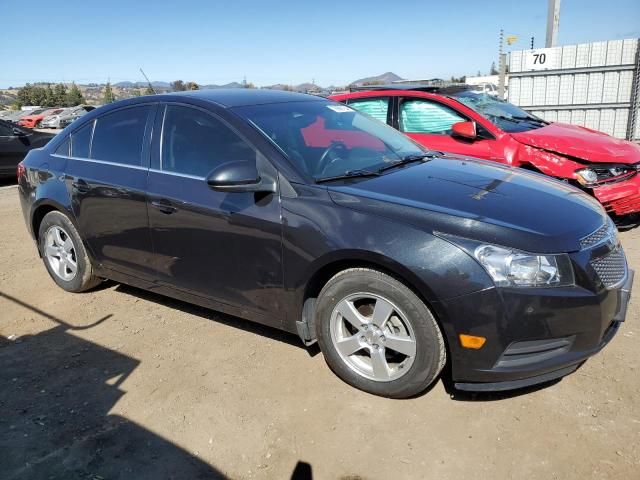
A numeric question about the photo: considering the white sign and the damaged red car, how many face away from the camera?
0

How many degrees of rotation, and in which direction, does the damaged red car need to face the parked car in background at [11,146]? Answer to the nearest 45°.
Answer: approximately 135° to its right

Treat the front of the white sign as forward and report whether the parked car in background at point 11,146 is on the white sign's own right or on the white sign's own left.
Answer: on the white sign's own right

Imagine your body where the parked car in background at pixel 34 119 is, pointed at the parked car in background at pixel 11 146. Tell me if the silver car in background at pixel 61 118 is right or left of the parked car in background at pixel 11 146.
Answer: left

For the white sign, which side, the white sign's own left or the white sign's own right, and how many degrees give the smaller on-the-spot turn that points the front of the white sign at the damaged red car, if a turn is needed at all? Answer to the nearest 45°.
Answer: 0° — it already faces it

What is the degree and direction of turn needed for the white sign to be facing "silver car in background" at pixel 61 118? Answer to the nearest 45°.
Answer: approximately 135° to its right

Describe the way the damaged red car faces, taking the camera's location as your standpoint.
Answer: facing the viewer and to the right of the viewer

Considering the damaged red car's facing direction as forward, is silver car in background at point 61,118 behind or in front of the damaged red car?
behind

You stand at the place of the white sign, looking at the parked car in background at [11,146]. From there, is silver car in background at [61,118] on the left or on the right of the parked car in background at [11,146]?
right

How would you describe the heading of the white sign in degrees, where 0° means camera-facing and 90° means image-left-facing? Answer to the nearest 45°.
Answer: approximately 0°

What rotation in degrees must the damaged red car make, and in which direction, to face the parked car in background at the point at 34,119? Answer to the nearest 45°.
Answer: approximately 180°
